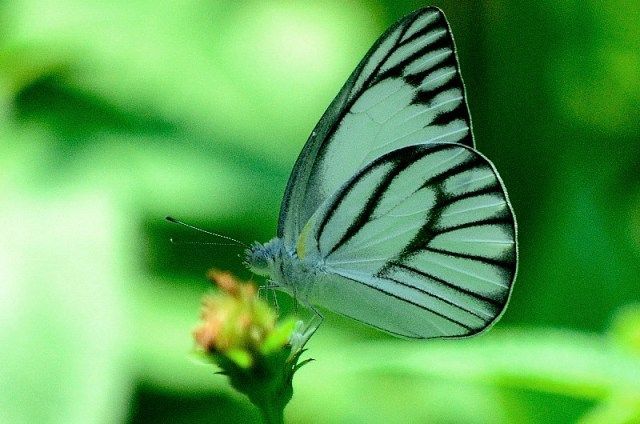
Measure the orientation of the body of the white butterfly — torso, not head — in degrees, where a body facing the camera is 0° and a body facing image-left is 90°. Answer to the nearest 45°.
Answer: approximately 90°
